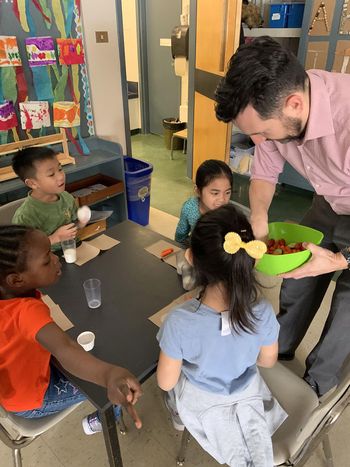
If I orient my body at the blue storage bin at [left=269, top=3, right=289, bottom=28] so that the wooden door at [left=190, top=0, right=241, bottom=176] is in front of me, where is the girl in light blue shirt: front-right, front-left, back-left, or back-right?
front-left

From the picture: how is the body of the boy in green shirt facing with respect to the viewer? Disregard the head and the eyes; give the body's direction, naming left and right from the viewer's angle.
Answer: facing the viewer and to the right of the viewer

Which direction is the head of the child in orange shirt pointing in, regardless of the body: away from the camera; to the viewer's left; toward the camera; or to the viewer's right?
to the viewer's right

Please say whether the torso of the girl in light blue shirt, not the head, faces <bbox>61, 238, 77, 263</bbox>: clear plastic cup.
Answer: no

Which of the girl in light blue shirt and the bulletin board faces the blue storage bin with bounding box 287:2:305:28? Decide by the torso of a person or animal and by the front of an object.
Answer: the girl in light blue shirt

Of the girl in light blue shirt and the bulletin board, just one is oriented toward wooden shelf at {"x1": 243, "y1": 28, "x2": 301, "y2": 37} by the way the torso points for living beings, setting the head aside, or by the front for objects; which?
the girl in light blue shirt

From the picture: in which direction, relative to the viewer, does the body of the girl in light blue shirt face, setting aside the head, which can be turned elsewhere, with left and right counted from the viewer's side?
facing away from the viewer

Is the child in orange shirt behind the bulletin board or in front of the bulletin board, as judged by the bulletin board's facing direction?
in front

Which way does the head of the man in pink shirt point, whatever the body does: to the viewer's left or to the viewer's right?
to the viewer's left

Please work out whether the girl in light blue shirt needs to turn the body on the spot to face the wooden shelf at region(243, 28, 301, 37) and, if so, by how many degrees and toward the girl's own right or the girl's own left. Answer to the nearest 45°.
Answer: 0° — they already face it

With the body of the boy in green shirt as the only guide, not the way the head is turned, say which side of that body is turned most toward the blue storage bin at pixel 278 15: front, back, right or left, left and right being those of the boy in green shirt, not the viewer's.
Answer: left

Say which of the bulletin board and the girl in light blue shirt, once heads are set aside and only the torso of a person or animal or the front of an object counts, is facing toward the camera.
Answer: the bulletin board

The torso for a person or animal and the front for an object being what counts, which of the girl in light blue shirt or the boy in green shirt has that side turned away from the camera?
the girl in light blue shirt

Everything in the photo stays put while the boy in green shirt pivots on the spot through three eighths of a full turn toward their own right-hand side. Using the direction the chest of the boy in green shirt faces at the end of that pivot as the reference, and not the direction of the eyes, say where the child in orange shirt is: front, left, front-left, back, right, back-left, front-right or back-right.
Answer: left

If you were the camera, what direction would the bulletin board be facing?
facing the viewer

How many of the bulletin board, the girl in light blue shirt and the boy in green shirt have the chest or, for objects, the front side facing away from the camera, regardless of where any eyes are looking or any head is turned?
1

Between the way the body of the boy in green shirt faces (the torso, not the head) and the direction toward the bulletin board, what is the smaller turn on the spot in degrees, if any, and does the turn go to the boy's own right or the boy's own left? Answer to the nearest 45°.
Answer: approximately 135° to the boy's own left

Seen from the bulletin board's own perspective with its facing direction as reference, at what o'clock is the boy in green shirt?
The boy in green shirt is roughly at 12 o'clock from the bulletin board.
